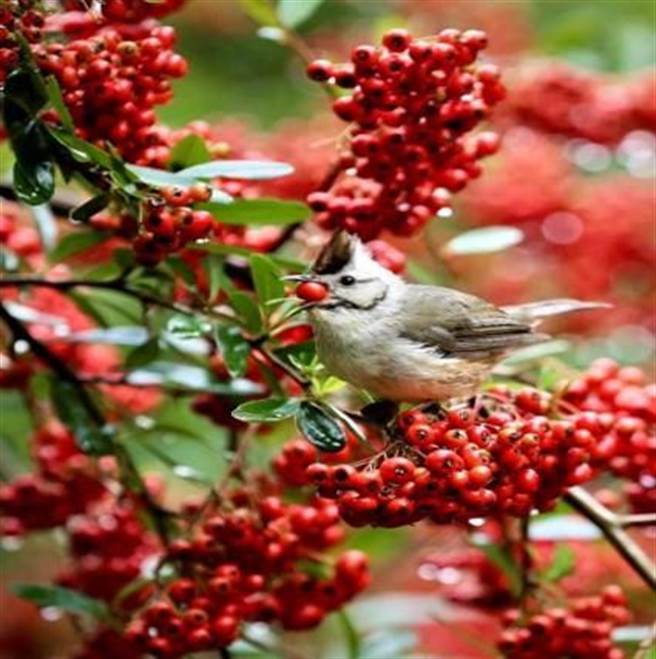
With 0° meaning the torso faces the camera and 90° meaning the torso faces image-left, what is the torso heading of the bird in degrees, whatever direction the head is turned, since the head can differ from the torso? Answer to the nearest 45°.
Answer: approximately 90°

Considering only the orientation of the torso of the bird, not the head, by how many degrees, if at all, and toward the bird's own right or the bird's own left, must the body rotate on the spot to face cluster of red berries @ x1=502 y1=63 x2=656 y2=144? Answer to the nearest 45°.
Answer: approximately 90° to the bird's own right

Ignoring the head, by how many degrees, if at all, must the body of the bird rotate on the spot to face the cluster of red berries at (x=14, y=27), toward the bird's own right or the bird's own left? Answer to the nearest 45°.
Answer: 0° — it already faces it
